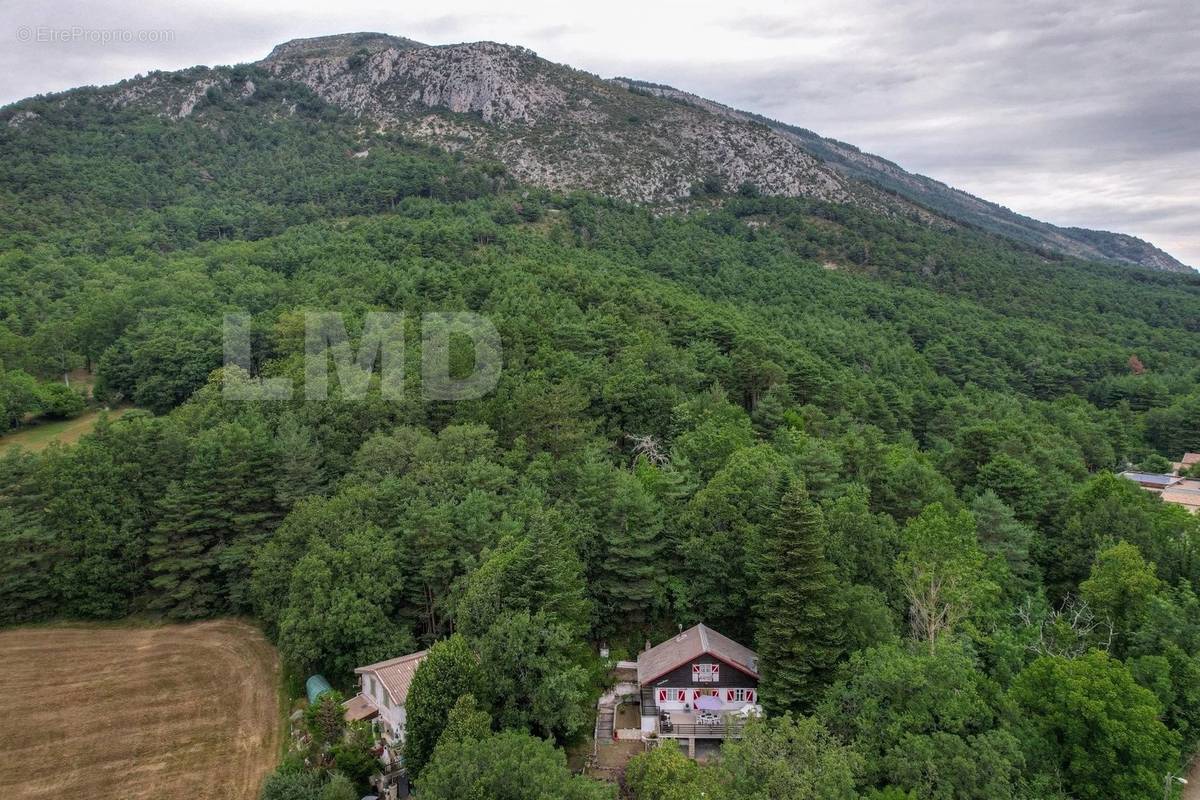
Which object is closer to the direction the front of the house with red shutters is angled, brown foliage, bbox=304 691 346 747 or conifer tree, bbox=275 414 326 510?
the brown foliage

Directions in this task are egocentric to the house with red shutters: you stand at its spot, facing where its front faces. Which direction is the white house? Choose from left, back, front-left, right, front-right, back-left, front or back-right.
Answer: right

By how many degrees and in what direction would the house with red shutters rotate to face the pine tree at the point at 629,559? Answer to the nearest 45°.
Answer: approximately 135° to its right

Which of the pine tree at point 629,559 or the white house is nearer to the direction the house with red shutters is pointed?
the white house

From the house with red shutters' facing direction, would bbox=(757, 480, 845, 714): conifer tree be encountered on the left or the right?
on its left

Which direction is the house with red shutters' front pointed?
toward the camera

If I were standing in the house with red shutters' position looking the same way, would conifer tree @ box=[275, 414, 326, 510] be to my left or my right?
on my right

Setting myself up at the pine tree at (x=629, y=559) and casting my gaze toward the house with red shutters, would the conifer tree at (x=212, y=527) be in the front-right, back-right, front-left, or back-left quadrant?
back-right
